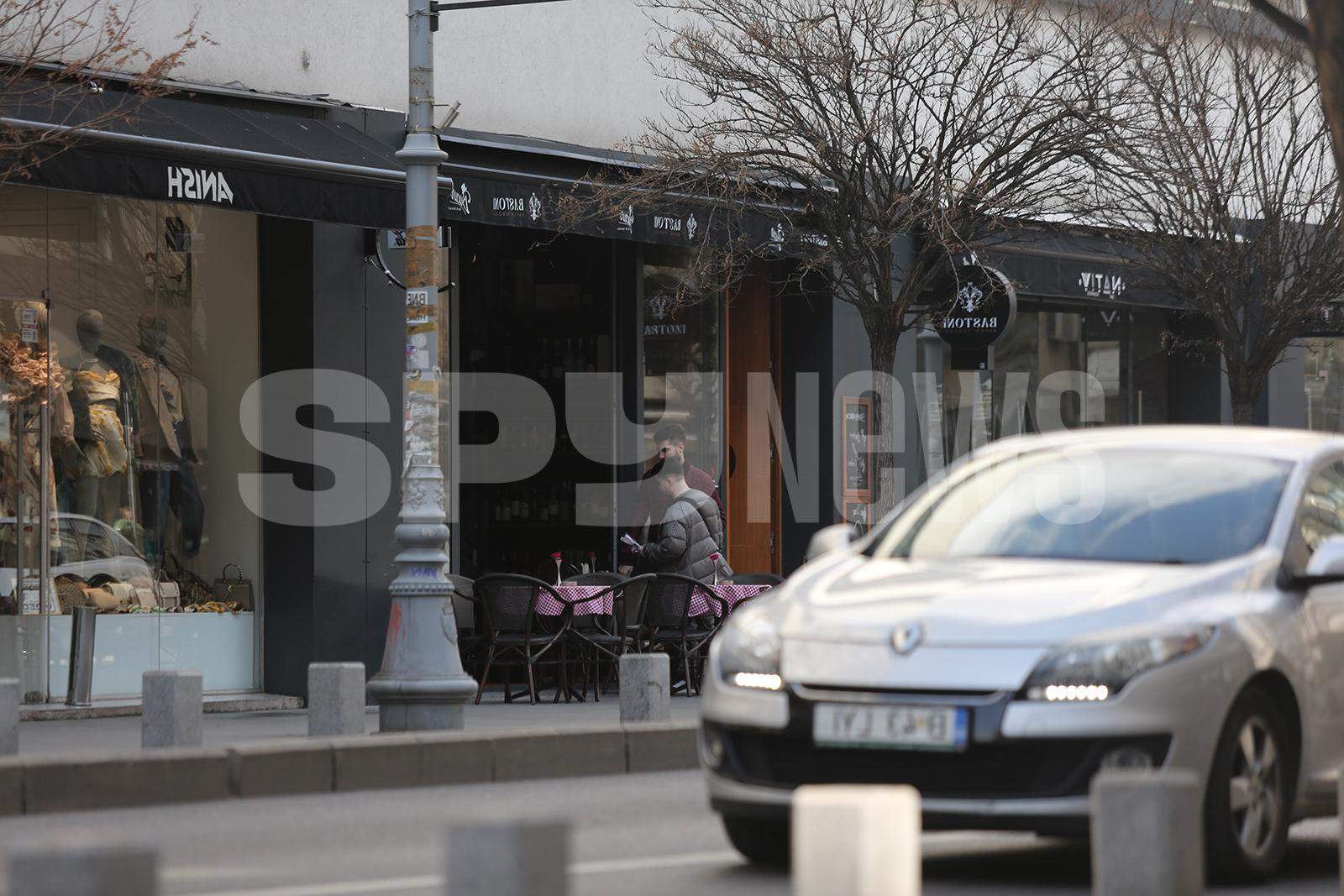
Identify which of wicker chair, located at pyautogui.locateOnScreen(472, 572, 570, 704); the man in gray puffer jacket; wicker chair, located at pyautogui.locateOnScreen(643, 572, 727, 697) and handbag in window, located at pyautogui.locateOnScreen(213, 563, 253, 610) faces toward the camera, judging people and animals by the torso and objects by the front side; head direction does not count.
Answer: the handbag in window

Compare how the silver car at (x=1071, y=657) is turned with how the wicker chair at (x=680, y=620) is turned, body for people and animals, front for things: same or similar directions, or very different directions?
very different directions

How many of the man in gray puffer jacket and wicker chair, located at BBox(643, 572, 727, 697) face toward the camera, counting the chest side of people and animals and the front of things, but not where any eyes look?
0

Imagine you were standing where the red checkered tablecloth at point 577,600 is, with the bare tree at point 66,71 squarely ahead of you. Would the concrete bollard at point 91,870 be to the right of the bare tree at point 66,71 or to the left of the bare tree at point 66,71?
left

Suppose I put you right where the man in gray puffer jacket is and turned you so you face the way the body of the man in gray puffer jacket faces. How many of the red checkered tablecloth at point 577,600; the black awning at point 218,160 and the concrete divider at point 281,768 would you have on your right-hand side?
0

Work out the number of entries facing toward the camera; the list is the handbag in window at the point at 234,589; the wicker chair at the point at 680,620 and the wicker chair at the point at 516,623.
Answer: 1

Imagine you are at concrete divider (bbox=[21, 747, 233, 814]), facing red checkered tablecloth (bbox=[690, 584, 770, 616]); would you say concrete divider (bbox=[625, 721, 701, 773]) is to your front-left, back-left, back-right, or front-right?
front-right

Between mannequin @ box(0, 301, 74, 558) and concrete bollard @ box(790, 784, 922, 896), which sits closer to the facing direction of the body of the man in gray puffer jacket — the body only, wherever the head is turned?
the mannequin

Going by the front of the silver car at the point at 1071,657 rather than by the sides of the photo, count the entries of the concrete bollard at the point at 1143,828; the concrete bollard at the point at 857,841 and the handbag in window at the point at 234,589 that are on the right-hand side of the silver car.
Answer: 1

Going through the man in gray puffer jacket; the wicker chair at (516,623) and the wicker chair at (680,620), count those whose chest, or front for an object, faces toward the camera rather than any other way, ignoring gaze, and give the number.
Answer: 0

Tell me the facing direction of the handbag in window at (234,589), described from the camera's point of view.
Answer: facing the viewer

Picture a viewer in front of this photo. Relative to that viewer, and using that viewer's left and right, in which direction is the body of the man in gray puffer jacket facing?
facing away from the viewer and to the left of the viewer

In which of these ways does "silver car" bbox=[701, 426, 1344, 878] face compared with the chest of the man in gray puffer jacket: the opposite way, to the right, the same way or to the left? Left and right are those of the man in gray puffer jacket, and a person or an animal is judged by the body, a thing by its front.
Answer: to the left

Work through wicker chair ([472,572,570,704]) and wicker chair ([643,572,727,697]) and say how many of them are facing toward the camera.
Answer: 0

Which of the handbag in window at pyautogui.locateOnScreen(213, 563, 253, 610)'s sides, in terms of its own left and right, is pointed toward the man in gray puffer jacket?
left
